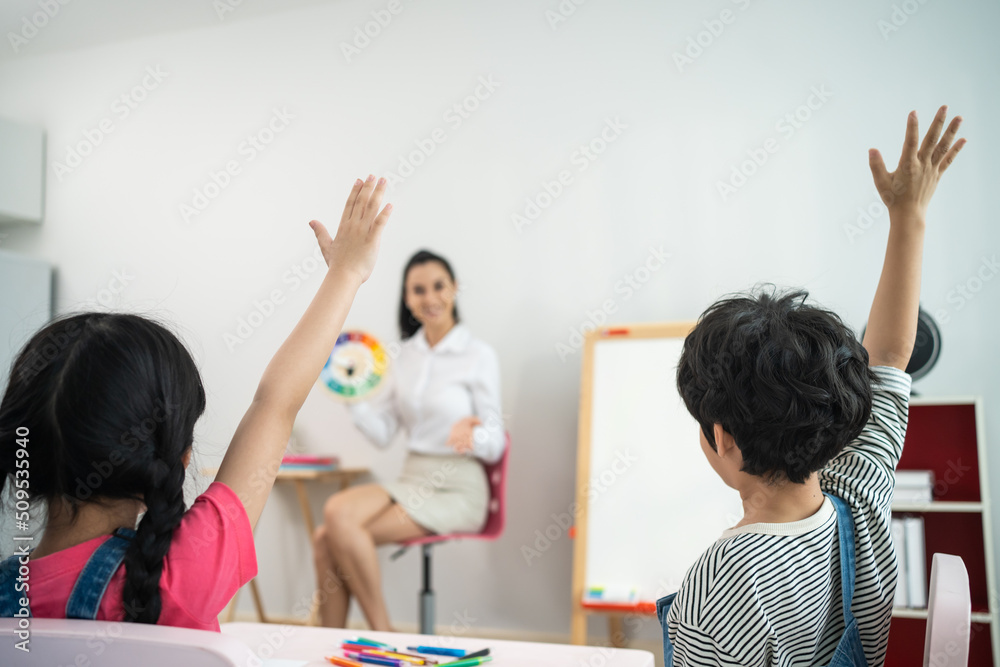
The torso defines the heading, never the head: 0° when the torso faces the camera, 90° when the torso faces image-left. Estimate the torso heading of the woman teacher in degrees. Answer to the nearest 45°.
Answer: approximately 45°

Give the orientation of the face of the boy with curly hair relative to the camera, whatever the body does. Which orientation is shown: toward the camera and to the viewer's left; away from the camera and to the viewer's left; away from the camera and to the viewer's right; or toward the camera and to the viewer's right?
away from the camera and to the viewer's left

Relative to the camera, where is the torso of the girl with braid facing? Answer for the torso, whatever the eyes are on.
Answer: away from the camera

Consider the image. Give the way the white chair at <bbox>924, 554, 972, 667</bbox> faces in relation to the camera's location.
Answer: facing away from the viewer and to the left of the viewer

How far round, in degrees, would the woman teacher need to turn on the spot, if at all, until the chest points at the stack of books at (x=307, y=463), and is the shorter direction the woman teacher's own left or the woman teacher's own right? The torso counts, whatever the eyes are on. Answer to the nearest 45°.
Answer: approximately 90° to the woman teacher's own right
